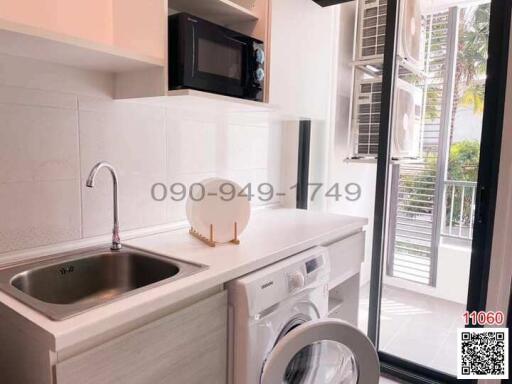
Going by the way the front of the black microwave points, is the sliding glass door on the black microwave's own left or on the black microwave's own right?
on the black microwave's own left

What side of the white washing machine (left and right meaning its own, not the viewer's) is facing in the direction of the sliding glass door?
left

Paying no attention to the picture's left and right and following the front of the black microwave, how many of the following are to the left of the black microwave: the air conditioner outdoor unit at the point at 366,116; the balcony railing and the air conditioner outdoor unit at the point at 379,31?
3

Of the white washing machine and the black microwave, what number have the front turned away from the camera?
0

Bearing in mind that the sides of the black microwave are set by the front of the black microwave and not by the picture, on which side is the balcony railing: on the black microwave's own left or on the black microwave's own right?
on the black microwave's own left

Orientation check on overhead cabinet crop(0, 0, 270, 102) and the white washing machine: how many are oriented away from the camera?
0

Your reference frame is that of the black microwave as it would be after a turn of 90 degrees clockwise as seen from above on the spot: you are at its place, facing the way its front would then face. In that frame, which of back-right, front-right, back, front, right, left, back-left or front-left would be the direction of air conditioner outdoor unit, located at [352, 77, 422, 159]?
back

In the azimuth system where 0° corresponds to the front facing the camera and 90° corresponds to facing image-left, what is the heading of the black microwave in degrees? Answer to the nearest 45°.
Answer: approximately 315°
